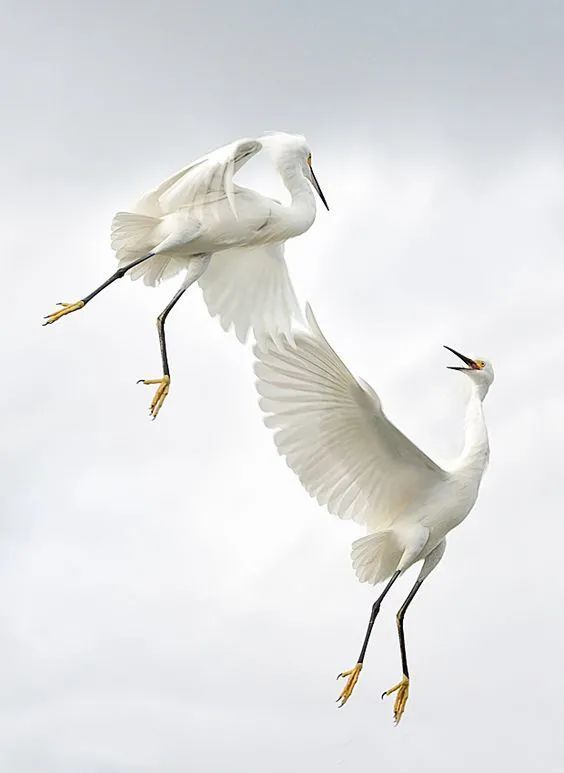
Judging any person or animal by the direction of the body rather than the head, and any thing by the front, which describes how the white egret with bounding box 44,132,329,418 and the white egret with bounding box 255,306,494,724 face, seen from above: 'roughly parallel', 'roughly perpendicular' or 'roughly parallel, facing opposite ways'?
roughly parallel

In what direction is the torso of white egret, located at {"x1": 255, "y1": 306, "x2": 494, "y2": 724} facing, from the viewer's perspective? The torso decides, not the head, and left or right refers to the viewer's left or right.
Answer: facing to the right of the viewer

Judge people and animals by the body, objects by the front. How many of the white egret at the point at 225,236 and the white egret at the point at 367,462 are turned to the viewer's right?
2

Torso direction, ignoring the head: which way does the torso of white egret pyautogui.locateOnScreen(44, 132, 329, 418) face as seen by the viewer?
to the viewer's right
